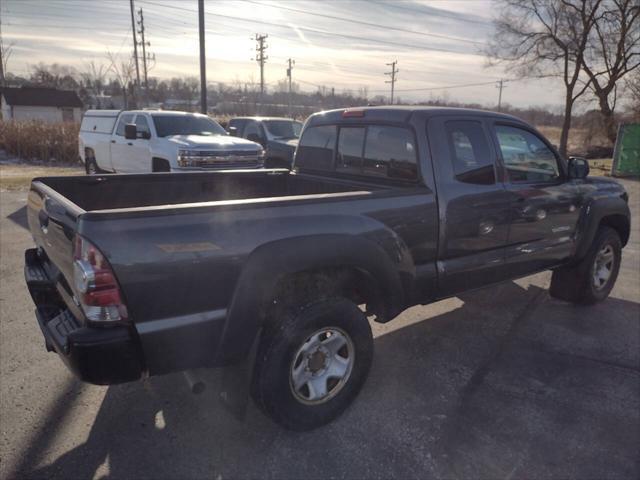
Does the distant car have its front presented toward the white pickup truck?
no

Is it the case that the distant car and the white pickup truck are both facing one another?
no

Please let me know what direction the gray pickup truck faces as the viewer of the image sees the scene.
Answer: facing away from the viewer and to the right of the viewer

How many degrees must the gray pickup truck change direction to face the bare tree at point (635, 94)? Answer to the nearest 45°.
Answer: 0° — it already faces it

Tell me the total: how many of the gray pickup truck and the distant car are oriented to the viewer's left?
0

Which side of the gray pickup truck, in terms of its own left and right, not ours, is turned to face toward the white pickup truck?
left

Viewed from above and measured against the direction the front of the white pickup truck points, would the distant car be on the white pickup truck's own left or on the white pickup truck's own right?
on the white pickup truck's own left

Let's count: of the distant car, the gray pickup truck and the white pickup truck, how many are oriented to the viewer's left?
0

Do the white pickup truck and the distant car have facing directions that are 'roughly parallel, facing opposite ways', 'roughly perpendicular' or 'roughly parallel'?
roughly parallel

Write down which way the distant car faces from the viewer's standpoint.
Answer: facing the viewer and to the right of the viewer

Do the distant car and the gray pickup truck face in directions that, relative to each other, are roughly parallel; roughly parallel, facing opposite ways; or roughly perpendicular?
roughly perpendicular

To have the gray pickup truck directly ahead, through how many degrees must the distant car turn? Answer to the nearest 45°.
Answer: approximately 45° to its right

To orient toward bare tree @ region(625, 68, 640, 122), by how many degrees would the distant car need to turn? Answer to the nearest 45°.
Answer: approximately 90° to its left

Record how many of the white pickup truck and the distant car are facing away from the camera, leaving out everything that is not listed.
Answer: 0

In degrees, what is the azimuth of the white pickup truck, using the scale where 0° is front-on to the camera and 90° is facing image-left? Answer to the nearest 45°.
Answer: approximately 315°

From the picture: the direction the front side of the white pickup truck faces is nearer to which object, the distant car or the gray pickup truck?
the gray pickup truck

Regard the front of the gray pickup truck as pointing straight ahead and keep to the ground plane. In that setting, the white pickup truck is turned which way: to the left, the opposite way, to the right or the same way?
to the right

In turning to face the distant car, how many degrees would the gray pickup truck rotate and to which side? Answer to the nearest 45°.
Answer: approximately 45° to its left
